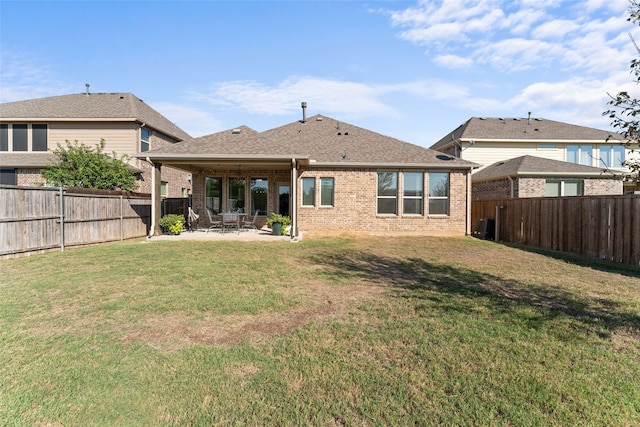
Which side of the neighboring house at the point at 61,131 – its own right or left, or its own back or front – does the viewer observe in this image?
back

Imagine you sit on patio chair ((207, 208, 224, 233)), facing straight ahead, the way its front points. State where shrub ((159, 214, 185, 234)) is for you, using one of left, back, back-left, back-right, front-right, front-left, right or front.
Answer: back-right

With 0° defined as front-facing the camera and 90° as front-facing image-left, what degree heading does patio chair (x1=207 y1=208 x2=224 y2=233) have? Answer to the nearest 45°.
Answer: approximately 270°

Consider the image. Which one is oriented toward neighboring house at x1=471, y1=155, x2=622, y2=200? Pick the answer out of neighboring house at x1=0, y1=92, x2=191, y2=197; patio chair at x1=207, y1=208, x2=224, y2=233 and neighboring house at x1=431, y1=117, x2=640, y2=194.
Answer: the patio chair

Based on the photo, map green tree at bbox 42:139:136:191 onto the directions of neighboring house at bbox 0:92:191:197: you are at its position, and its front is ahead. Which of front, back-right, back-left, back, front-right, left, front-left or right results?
back

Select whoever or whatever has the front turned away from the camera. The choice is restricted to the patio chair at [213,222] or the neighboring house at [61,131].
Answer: the neighboring house

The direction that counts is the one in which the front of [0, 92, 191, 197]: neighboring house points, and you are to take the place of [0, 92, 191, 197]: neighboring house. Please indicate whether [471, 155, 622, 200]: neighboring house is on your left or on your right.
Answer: on your right

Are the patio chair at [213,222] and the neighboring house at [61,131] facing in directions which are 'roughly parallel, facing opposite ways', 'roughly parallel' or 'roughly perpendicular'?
roughly perpendicular

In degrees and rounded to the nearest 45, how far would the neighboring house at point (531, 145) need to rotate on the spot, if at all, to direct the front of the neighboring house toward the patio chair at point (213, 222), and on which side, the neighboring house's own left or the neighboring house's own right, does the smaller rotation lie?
approximately 135° to the neighboring house's own left

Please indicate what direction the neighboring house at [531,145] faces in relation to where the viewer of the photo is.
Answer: facing away from the viewer

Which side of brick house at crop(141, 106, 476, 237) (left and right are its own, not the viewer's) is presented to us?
back

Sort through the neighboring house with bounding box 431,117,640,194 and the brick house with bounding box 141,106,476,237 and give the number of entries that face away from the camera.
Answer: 2

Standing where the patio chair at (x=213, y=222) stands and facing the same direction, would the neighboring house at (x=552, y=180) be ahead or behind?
ahead

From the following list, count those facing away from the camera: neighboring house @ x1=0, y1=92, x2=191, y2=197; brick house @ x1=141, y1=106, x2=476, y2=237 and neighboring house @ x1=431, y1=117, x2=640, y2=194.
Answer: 3

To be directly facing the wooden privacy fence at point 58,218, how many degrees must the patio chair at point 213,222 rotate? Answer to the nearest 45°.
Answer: approximately 135° to its right
